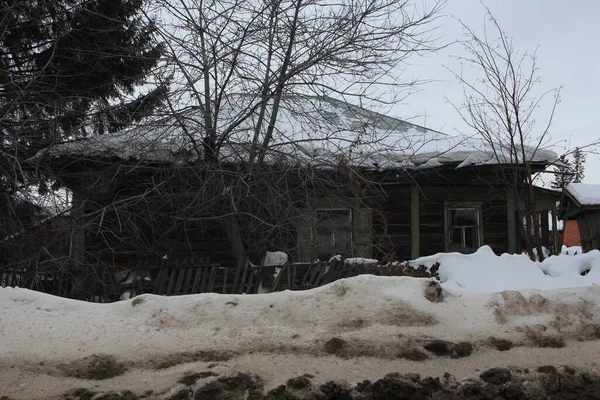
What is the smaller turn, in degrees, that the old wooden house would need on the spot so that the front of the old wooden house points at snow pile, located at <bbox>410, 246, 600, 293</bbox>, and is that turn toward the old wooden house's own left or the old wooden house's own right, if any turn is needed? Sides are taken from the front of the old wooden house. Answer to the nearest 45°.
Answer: approximately 90° to the old wooden house's own left

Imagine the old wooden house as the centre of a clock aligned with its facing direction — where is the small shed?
The small shed is roughly at 8 o'clock from the old wooden house.

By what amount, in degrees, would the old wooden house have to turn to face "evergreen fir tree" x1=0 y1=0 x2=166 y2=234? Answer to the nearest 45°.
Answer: approximately 90° to its right

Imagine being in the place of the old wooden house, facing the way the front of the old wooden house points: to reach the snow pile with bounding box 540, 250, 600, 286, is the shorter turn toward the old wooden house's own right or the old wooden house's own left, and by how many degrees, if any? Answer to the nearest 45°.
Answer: approximately 90° to the old wooden house's own left

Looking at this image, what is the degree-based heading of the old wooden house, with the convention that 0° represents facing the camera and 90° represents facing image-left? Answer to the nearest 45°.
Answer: approximately 0°
